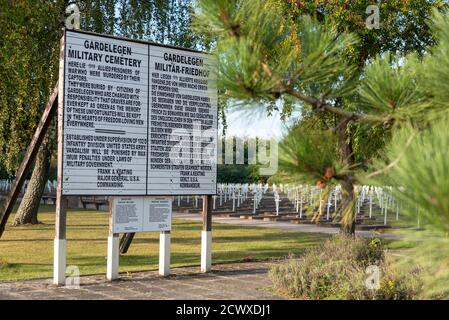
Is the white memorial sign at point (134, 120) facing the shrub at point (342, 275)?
yes

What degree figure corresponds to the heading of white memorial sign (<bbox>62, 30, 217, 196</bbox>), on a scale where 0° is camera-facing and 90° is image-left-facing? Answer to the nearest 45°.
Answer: approximately 315°
